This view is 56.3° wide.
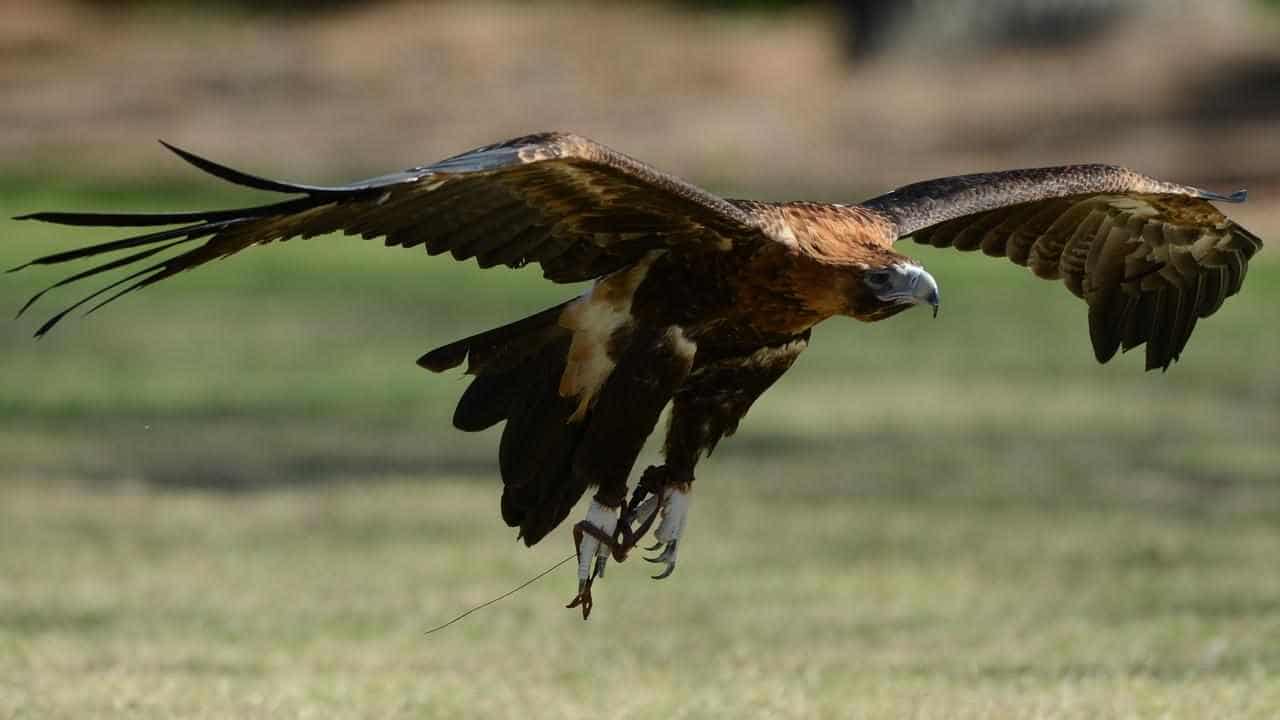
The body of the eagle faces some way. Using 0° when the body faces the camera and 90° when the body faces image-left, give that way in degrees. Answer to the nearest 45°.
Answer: approximately 315°
